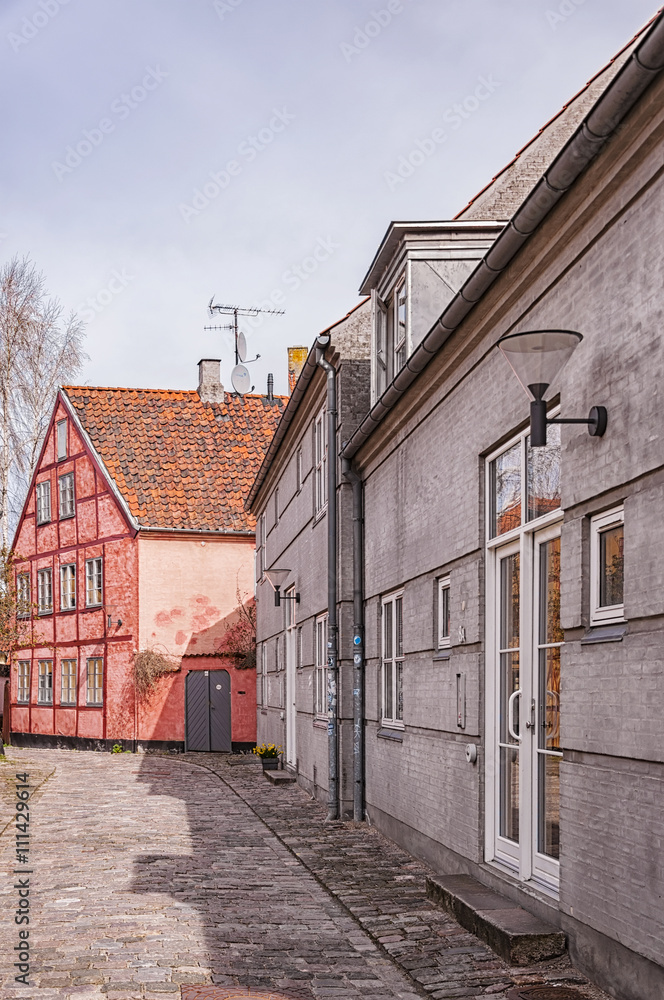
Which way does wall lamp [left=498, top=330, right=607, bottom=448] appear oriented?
to the viewer's left

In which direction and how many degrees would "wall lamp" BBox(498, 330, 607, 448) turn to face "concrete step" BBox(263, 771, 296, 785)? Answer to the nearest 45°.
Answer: approximately 90° to its right

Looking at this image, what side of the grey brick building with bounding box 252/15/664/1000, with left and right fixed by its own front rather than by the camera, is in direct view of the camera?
left

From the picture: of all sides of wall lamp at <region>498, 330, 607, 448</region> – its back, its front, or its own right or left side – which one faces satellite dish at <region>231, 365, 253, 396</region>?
right

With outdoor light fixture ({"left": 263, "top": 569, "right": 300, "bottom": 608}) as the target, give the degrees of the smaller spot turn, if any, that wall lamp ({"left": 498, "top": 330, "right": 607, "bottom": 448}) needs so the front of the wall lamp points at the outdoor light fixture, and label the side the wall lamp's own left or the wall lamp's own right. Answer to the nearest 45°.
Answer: approximately 90° to the wall lamp's own right

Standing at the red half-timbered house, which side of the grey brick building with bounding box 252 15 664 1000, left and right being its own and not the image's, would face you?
right
